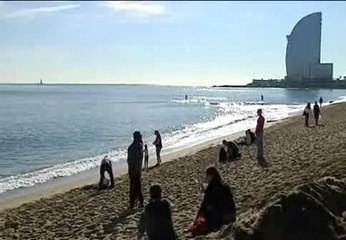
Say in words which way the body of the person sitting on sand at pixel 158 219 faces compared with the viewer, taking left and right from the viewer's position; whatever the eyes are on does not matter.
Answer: facing away from the viewer

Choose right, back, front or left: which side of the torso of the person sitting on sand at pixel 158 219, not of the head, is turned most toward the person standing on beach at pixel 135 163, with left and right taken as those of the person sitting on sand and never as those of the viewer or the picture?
front

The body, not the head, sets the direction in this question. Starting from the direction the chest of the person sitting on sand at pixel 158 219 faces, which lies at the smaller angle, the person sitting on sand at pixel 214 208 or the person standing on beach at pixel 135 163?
the person standing on beach

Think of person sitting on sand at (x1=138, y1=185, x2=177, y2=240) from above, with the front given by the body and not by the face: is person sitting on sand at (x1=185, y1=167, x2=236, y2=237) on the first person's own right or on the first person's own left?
on the first person's own right
